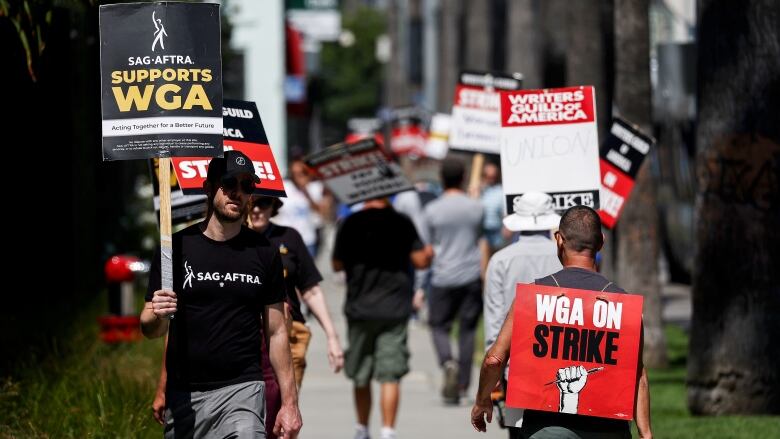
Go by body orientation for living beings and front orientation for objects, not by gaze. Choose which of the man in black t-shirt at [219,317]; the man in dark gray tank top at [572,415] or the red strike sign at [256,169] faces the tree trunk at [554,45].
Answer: the man in dark gray tank top

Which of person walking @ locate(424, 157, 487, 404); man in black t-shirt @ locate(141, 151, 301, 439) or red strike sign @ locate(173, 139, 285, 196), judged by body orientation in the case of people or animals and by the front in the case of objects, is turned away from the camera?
the person walking

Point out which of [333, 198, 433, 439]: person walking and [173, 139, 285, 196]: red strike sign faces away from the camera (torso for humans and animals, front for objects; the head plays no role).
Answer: the person walking

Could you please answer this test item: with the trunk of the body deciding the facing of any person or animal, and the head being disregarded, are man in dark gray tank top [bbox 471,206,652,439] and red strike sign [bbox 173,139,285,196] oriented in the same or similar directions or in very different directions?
very different directions

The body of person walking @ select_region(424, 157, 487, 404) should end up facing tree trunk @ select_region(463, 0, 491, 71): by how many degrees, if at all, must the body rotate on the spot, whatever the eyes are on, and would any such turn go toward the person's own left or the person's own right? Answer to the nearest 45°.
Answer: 0° — they already face it

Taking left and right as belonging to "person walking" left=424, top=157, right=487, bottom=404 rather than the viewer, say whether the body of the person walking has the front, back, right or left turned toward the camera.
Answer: back

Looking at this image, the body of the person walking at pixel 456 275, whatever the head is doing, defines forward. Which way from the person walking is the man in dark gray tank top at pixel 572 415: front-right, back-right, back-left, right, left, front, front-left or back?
back

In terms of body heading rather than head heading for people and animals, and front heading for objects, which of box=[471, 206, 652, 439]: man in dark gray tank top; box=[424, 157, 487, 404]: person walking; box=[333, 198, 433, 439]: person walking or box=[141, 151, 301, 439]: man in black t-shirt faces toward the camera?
the man in black t-shirt

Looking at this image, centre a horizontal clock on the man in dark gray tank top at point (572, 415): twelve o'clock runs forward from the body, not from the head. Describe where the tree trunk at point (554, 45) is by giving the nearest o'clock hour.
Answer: The tree trunk is roughly at 12 o'clock from the man in dark gray tank top.

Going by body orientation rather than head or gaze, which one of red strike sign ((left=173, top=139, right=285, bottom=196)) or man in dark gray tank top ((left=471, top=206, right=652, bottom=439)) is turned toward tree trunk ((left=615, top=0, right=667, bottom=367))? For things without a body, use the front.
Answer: the man in dark gray tank top

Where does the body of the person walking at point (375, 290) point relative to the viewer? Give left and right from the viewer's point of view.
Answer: facing away from the viewer

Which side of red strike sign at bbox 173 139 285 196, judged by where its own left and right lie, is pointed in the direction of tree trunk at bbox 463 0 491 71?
back
